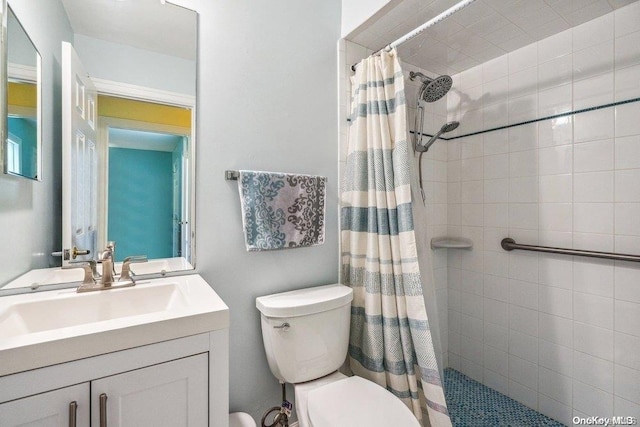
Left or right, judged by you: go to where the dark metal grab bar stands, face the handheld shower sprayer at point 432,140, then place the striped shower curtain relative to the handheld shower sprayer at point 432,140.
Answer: left

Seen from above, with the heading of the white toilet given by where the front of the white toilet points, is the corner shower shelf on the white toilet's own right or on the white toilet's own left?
on the white toilet's own left

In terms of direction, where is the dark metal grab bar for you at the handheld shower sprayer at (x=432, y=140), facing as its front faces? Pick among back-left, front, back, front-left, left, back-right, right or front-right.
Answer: front-left
